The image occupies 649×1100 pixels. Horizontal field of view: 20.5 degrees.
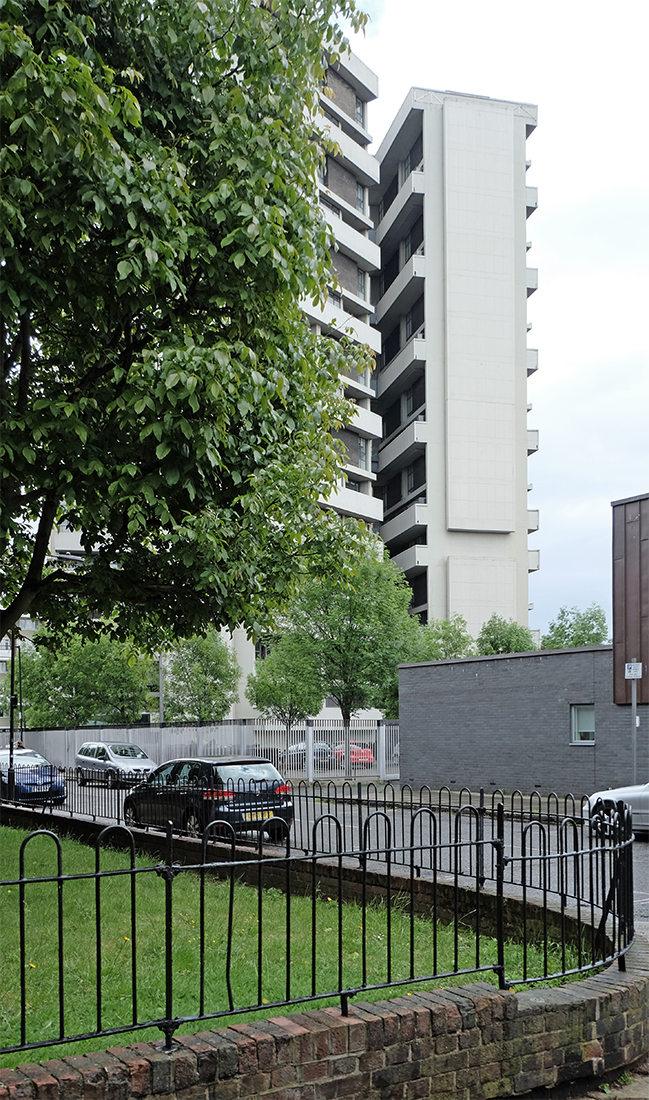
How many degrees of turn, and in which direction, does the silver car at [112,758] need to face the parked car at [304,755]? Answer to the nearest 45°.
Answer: approximately 45° to its left

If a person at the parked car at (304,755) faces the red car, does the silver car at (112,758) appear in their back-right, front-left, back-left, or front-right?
back-right

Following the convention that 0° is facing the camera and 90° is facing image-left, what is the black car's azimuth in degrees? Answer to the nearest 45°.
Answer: approximately 135°

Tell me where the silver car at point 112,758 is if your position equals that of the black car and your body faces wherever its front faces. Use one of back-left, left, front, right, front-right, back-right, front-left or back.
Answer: front-right

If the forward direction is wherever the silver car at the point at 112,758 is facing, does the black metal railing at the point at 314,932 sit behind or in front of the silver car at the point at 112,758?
in front

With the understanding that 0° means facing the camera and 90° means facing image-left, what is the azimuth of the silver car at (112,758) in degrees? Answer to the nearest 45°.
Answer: approximately 315°

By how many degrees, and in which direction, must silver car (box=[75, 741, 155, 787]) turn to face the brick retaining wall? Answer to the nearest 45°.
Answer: approximately 45° to its right

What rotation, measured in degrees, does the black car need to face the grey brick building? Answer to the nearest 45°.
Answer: approximately 90° to its right

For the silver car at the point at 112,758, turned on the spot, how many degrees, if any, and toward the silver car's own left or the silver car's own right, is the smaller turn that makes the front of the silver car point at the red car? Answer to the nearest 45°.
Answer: approximately 45° to the silver car's own left

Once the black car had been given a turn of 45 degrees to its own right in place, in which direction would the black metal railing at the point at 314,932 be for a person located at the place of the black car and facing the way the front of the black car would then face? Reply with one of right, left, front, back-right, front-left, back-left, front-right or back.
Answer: back

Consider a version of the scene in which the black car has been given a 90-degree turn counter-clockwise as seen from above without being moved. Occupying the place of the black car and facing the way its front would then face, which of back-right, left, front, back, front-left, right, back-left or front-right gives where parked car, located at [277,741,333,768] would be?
back-right

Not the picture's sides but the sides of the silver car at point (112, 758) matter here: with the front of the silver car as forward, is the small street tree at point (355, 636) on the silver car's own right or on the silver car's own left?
on the silver car's own left

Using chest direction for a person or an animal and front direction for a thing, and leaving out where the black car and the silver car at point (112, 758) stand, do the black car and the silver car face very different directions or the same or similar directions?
very different directions
